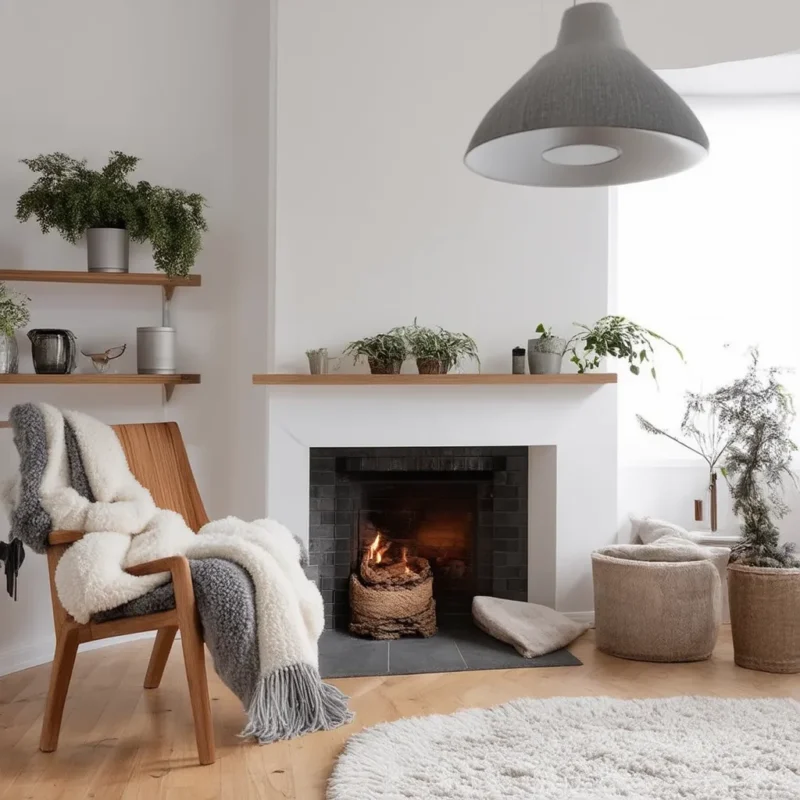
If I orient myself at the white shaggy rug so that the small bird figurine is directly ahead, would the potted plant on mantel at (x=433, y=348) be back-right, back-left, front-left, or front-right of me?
front-right

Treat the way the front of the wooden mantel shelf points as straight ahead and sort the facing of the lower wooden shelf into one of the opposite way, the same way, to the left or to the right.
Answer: the same way

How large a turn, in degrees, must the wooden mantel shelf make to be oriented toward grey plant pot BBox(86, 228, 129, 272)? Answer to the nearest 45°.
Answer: approximately 90° to its right

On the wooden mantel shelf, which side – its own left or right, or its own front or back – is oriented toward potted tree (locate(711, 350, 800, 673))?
left

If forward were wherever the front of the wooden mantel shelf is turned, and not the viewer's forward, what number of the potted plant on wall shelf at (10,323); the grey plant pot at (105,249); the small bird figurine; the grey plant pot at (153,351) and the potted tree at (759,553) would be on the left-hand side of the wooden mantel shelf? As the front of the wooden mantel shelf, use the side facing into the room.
1

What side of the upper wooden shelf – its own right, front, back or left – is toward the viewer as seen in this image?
front

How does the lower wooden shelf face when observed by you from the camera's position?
facing the viewer

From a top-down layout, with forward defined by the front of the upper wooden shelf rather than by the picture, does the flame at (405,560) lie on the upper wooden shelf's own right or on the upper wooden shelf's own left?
on the upper wooden shelf's own left

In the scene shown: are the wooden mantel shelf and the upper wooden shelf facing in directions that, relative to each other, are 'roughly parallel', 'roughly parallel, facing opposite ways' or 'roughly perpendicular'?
roughly parallel

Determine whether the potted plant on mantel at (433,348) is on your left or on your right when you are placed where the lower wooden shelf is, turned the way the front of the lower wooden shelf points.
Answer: on your left

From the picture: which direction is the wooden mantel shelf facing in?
toward the camera
